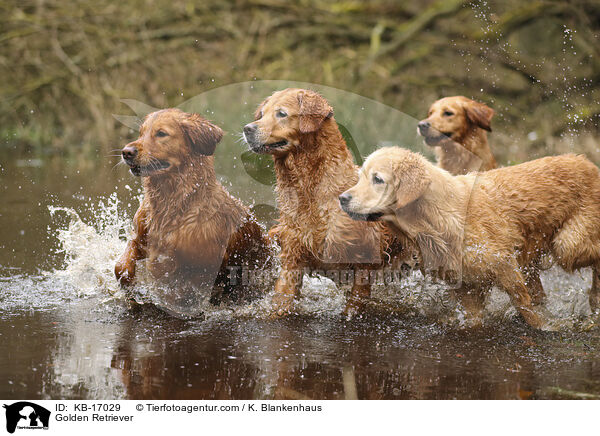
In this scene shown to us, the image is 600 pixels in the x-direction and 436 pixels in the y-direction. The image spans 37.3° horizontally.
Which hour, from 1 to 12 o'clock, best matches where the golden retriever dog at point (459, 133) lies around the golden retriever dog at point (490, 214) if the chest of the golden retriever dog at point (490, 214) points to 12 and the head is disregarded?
the golden retriever dog at point (459, 133) is roughly at 3 o'clock from the golden retriever dog at point (490, 214).

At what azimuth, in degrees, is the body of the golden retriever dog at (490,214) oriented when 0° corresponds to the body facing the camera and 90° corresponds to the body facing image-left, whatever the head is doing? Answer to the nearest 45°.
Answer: approximately 90°

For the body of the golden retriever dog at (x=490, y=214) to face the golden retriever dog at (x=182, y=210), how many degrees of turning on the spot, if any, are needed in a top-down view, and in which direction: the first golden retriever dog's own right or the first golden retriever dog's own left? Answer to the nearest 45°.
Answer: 0° — it already faces it

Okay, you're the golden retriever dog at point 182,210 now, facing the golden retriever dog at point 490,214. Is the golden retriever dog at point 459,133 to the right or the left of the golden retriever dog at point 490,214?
left

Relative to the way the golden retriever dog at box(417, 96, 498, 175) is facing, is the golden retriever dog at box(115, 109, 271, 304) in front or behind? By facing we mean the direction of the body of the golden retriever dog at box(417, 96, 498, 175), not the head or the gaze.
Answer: in front

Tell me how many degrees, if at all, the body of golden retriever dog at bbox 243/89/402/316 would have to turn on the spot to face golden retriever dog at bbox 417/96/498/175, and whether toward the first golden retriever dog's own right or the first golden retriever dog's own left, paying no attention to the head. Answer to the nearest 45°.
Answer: approximately 180°

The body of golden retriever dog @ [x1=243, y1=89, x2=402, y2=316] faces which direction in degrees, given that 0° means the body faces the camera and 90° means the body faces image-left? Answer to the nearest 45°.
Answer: approximately 45°
